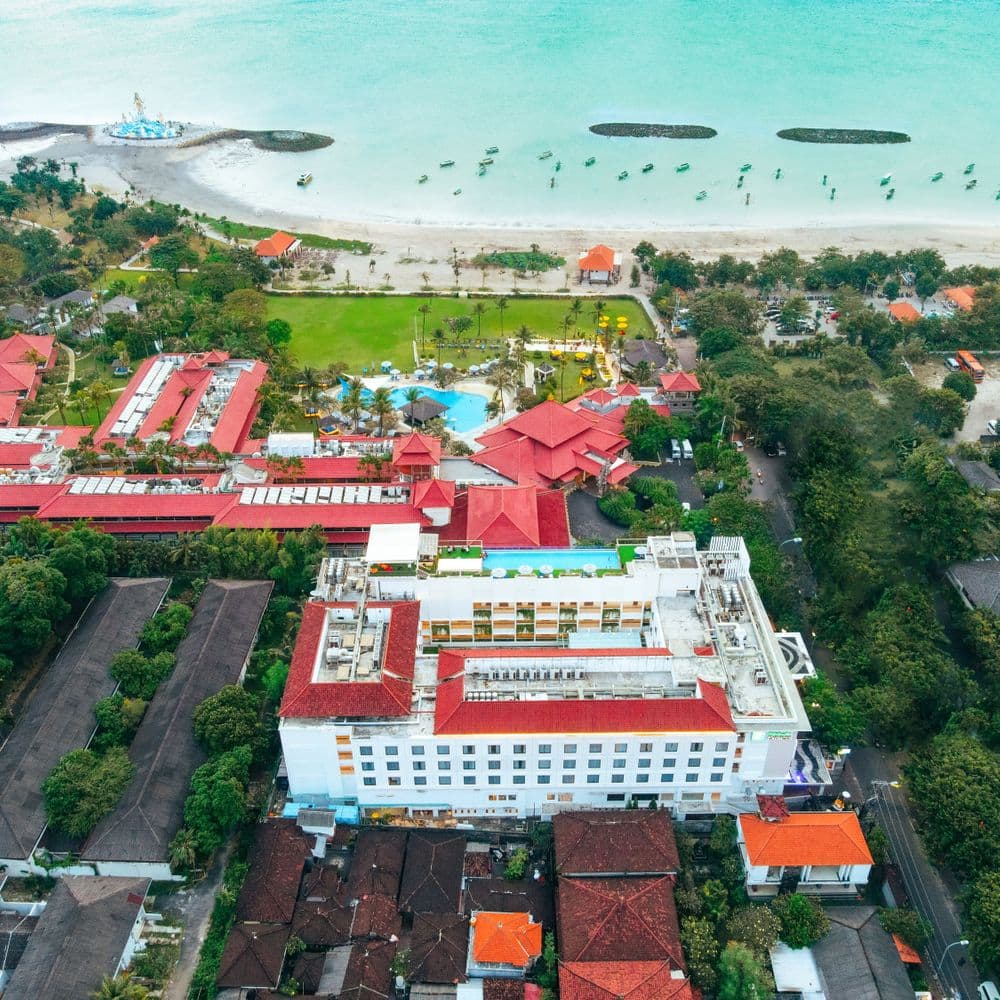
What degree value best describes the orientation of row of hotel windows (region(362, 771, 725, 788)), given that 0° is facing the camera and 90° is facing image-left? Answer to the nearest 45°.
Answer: approximately 0°

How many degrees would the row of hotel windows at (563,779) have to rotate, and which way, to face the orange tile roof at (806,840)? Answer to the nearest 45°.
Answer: approximately 90° to its left
